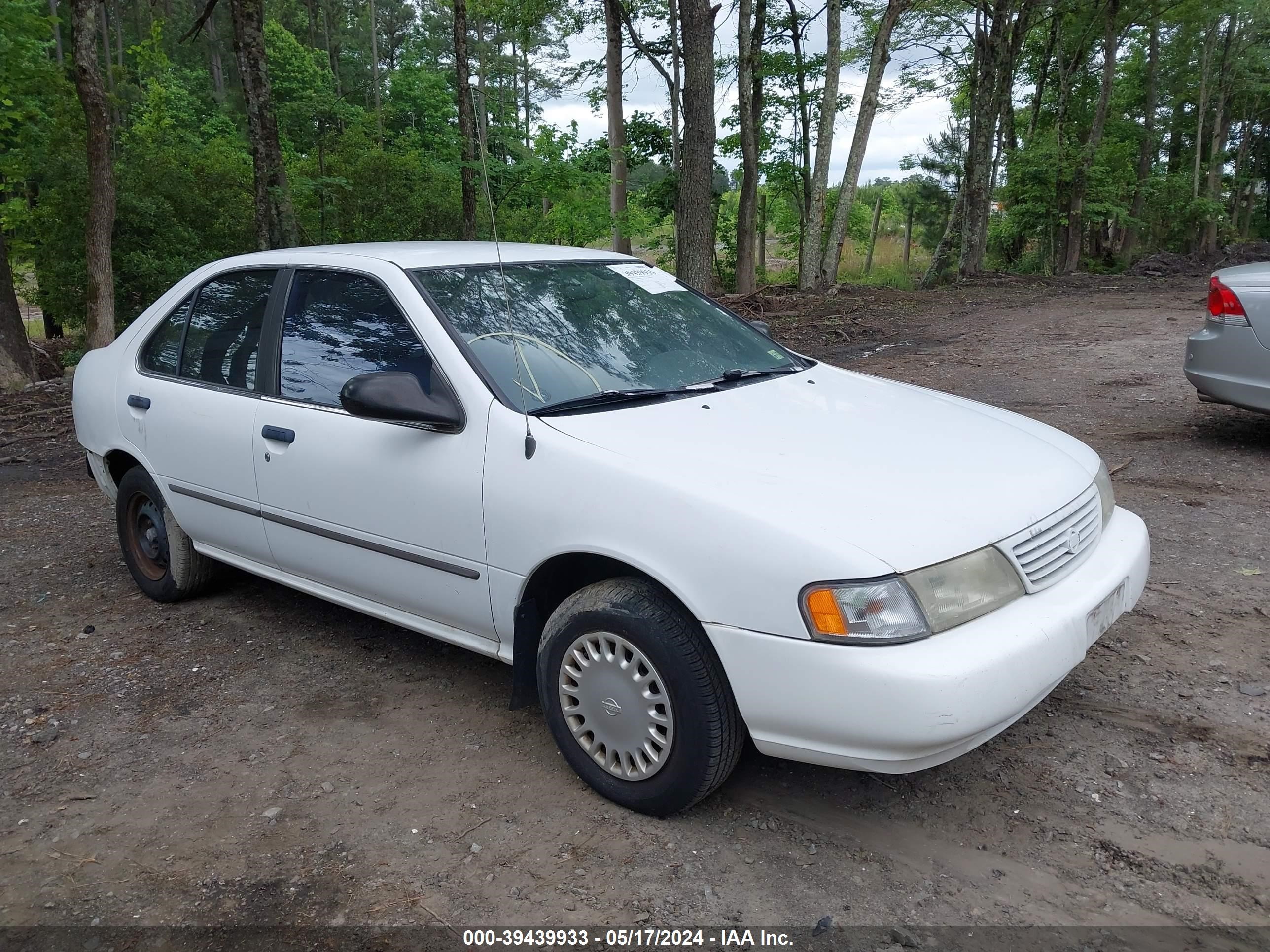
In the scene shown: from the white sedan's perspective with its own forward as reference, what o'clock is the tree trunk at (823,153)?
The tree trunk is roughly at 8 o'clock from the white sedan.

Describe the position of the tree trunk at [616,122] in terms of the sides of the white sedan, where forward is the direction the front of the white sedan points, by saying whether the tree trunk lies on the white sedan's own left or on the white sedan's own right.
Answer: on the white sedan's own left

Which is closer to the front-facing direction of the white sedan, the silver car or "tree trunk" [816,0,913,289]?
the silver car

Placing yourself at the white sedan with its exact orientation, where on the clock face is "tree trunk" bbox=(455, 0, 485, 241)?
The tree trunk is roughly at 7 o'clock from the white sedan.

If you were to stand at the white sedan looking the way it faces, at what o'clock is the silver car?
The silver car is roughly at 9 o'clock from the white sedan.

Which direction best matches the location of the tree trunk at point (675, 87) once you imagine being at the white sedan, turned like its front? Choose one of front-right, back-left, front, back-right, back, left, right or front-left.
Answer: back-left

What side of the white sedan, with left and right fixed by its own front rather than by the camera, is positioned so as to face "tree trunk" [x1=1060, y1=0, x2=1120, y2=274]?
left

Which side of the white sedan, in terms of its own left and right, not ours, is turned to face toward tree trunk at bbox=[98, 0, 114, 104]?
back

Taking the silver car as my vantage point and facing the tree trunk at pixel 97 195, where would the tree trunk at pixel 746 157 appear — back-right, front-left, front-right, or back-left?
front-right

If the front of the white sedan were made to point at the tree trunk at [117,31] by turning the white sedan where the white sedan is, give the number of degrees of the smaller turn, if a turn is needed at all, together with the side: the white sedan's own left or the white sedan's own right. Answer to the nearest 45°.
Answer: approximately 180°

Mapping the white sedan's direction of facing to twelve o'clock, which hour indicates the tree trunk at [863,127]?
The tree trunk is roughly at 8 o'clock from the white sedan.

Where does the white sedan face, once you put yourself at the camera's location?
facing the viewer and to the right of the viewer
